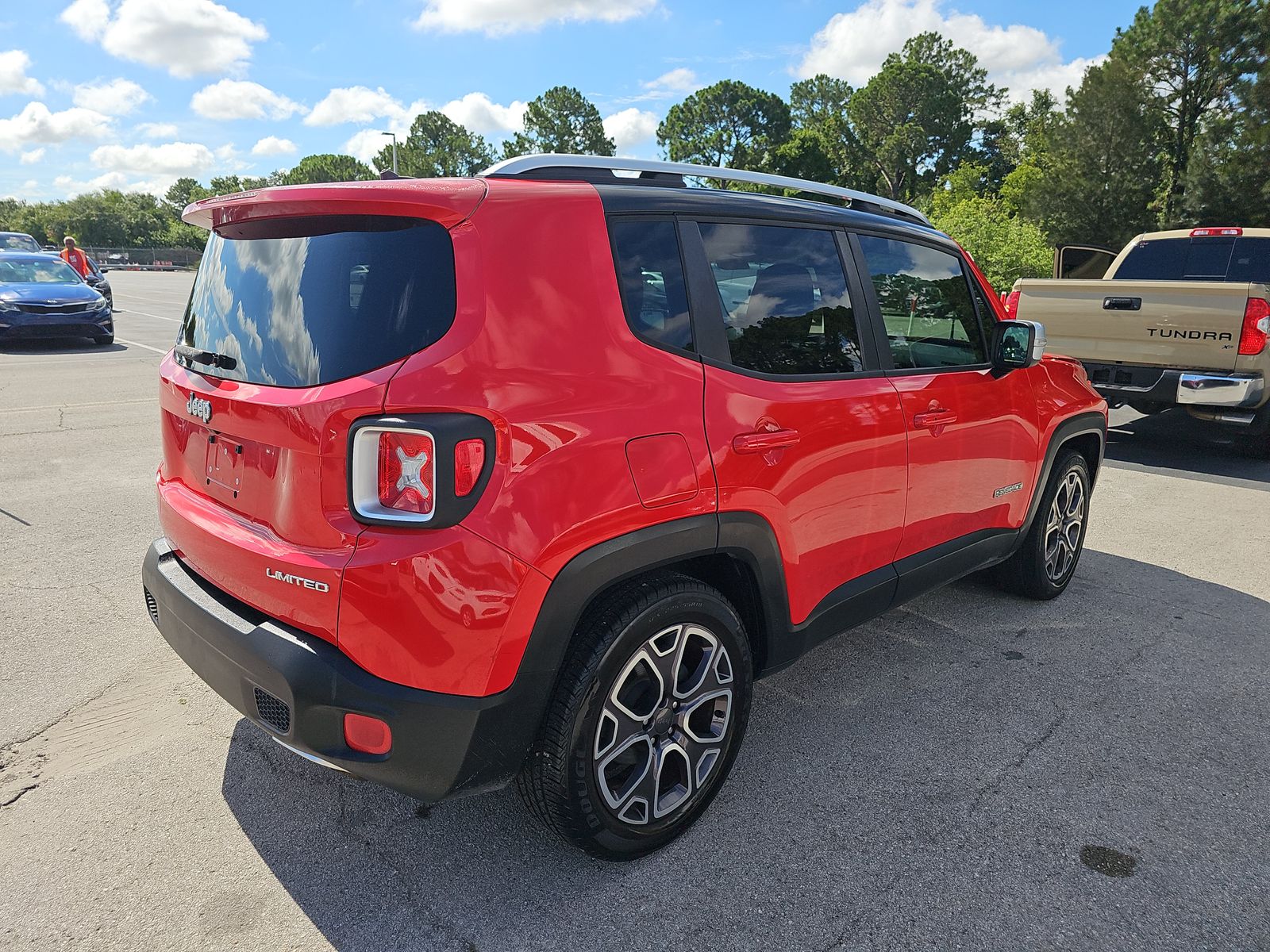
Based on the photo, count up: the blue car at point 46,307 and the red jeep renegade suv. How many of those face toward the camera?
1

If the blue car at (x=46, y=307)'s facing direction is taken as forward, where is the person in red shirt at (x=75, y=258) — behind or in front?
behind

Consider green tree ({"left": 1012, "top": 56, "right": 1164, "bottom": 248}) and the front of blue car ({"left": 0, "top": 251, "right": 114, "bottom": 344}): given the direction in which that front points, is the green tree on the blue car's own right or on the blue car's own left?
on the blue car's own left

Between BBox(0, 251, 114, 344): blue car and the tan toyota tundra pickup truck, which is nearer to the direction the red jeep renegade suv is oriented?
the tan toyota tundra pickup truck

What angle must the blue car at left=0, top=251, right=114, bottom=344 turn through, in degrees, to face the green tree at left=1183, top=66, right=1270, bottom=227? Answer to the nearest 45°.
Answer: approximately 90° to its left

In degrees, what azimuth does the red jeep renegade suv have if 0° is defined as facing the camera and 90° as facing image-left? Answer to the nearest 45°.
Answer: approximately 225°

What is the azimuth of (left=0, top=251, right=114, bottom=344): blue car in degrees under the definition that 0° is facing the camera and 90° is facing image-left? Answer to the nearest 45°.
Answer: approximately 0°
